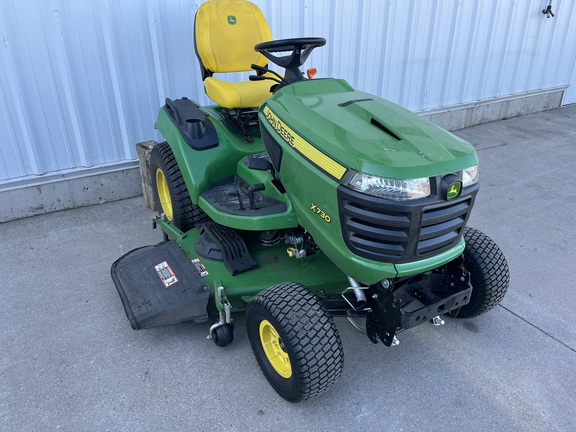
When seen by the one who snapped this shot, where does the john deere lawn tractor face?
facing the viewer and to the right of the viewer
